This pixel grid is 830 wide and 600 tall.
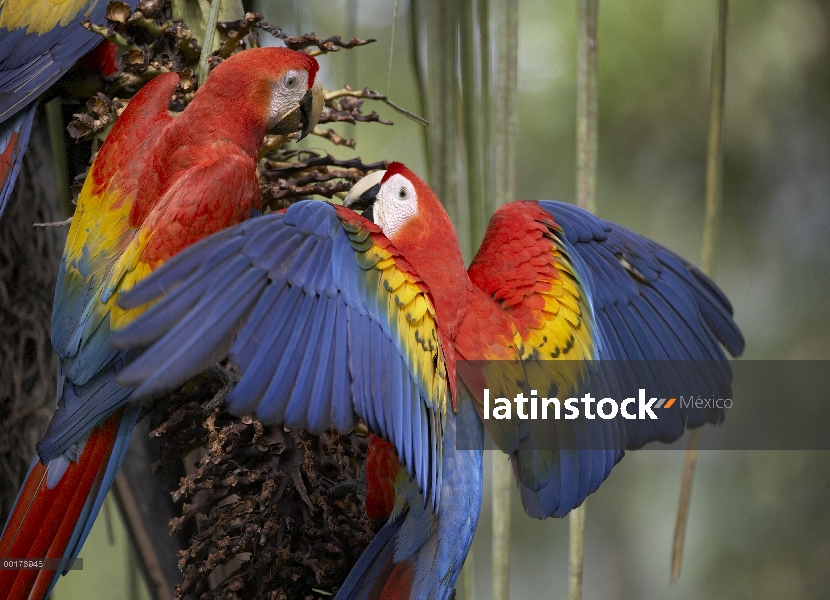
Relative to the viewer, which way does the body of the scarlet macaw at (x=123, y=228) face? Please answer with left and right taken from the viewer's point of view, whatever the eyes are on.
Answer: facing away from the viewer and to the right of the viewer

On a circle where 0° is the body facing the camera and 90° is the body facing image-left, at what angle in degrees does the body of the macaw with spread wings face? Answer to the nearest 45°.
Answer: approximately 135°
